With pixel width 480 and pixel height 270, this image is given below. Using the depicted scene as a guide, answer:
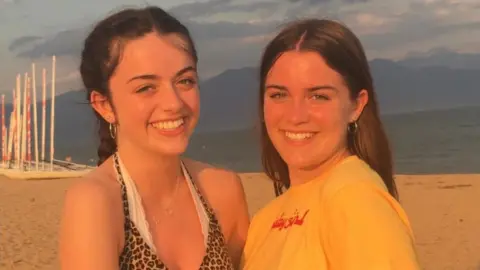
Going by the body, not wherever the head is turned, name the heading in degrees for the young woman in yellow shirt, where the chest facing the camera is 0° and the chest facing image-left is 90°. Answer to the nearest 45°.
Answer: approximately 45°

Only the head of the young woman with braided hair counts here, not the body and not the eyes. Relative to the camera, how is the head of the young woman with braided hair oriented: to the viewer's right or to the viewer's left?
to the viewer's right

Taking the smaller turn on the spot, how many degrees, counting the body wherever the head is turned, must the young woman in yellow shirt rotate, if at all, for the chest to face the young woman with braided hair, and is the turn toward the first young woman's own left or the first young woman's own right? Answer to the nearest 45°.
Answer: approximately 45° to the first young woman's own right

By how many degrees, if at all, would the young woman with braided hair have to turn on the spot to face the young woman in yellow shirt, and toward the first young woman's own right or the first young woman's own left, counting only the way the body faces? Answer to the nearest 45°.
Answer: approximately 45° to the first young woman's own left

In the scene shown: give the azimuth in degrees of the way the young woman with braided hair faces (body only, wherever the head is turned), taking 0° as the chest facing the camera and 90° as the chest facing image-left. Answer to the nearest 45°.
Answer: approximately 315°
